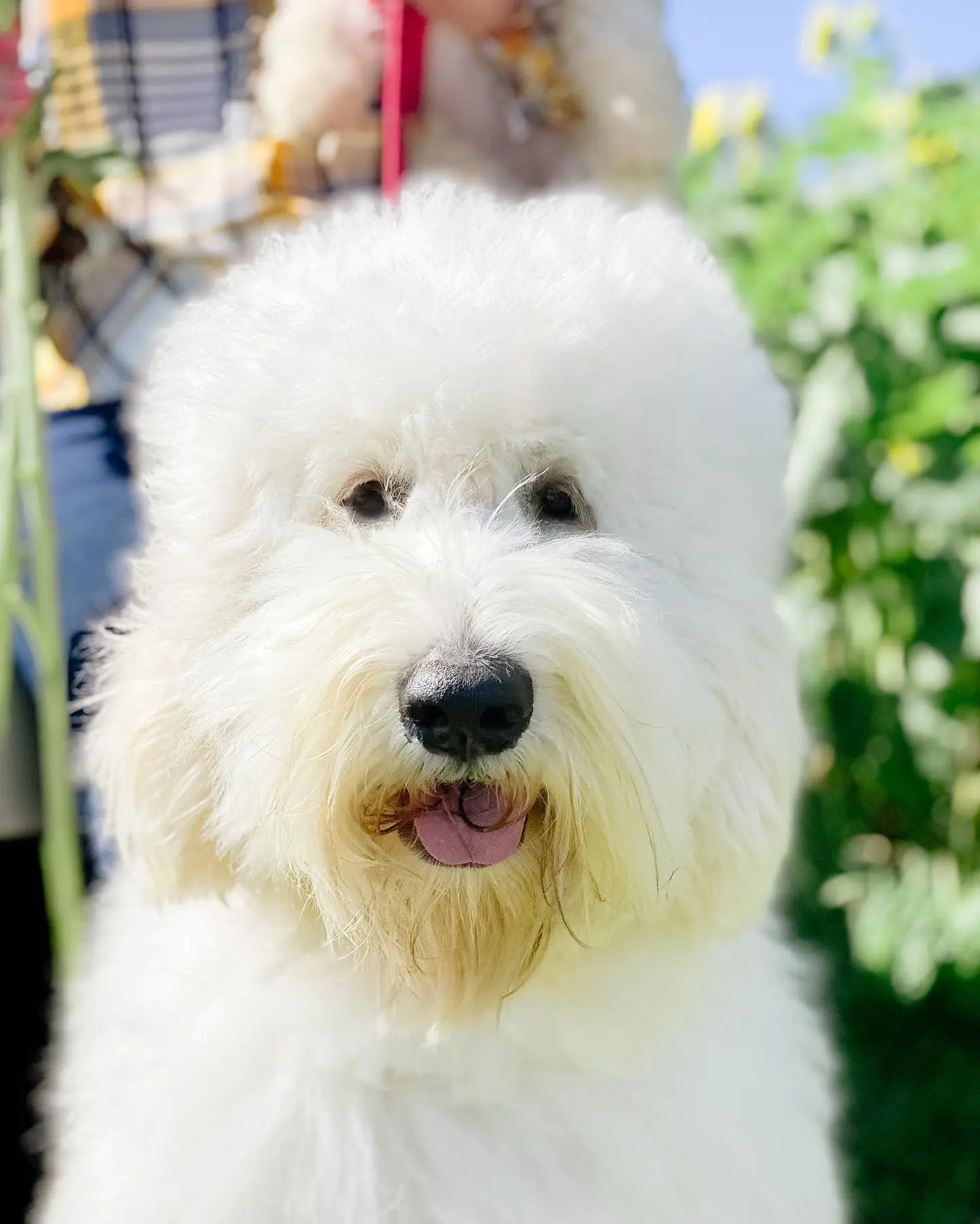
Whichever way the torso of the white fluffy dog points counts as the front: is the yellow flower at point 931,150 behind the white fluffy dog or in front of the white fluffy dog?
behind

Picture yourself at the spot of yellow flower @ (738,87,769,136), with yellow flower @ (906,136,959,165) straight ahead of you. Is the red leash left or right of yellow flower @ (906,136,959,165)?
right

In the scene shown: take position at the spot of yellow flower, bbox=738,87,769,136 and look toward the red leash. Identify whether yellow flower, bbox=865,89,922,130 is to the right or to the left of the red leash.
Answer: left

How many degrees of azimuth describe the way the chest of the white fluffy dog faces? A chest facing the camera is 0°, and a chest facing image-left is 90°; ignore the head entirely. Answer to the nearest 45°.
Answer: approximately 0°

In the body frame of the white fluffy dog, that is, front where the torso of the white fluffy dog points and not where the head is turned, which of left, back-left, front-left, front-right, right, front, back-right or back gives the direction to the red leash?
back

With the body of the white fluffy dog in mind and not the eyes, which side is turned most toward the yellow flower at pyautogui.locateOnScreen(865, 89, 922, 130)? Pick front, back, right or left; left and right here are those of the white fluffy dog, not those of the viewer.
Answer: back

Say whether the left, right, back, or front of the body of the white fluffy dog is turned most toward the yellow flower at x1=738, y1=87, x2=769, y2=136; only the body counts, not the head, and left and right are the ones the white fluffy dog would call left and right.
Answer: back
